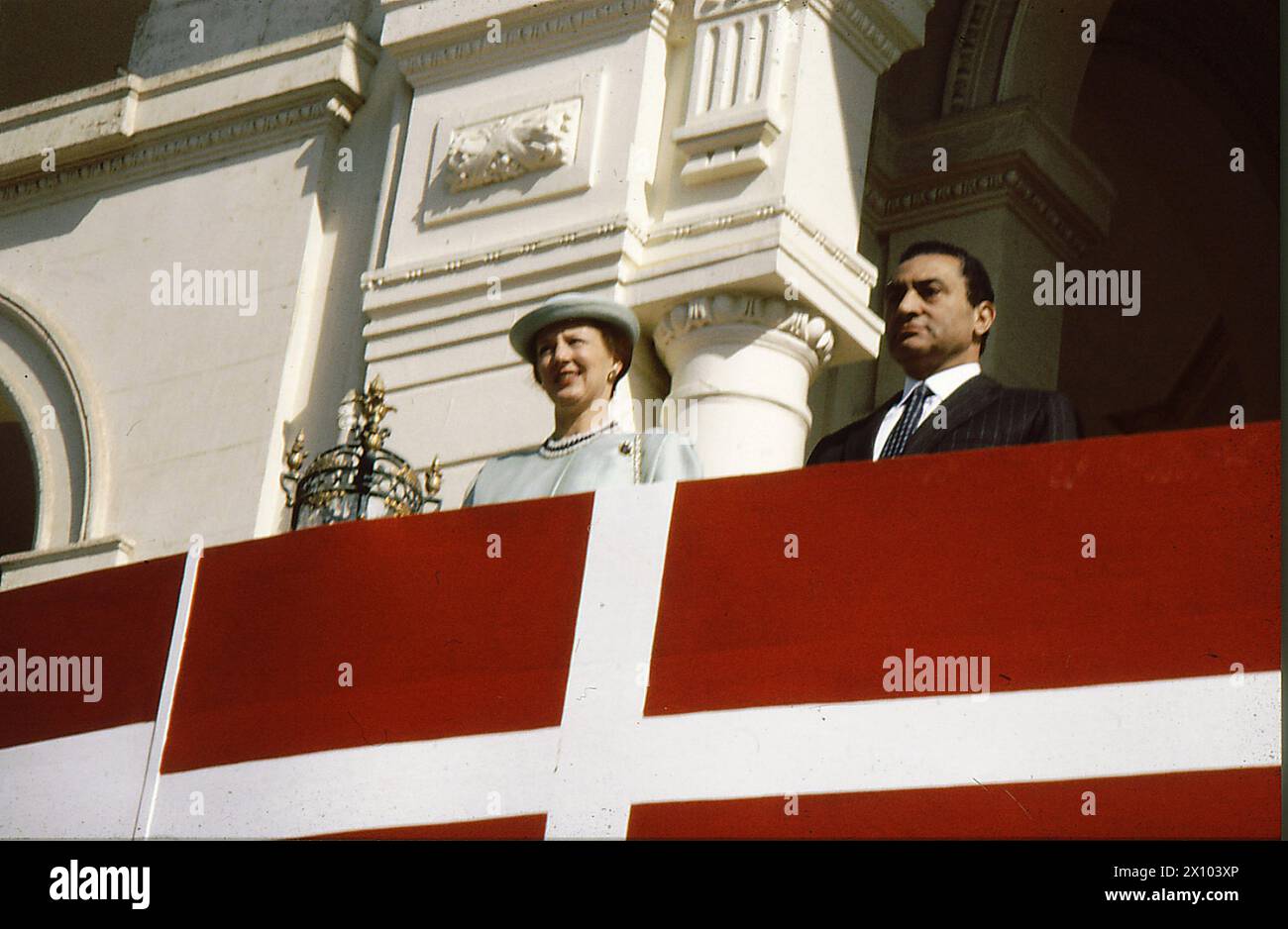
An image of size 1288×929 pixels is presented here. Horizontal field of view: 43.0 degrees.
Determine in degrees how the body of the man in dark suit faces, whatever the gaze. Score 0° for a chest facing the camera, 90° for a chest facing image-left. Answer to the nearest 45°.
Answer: approximately 45°

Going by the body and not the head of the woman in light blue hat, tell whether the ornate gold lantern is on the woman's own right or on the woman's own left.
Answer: on the woman's own right

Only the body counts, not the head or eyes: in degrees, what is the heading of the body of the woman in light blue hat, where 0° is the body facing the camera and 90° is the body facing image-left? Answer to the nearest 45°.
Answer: approximately 45°

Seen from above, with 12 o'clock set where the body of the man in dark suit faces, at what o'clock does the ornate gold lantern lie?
The ornate gold lantern is roughly at 2 o'clock from the man in dark suit.
